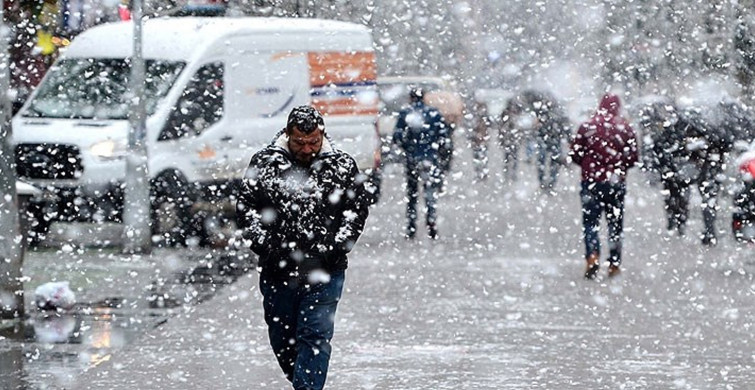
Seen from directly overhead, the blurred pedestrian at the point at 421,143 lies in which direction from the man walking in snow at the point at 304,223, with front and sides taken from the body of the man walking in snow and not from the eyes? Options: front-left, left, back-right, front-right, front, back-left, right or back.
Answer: back

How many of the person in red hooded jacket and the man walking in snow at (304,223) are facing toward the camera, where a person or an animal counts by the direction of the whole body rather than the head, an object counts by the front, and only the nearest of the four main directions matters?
1

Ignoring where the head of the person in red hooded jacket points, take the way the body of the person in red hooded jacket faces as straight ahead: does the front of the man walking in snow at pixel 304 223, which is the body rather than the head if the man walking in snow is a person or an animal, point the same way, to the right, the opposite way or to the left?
the opposite way

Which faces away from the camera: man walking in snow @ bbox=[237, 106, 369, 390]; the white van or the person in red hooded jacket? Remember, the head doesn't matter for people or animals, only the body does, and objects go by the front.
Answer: the person in red hooded jacket

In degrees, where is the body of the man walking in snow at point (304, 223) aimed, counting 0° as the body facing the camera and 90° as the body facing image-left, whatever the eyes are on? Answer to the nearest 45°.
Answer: approximately 0°

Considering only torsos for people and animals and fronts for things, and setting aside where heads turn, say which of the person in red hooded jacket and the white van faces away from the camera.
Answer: the person in red hooded jacket

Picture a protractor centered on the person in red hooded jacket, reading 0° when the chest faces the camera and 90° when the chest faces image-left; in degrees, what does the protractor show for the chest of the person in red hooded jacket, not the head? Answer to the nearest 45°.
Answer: approximately 180°

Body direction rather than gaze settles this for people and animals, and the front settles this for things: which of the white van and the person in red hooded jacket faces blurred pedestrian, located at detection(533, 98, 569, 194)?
the person in red hooded jacket

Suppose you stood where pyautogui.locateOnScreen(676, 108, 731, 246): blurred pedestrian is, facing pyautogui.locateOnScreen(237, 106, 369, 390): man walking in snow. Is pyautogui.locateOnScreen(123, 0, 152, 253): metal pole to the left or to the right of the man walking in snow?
right
